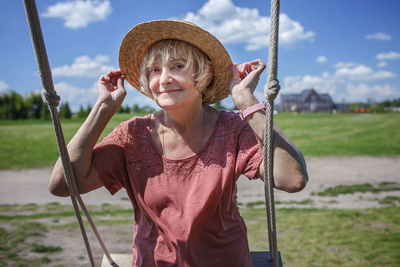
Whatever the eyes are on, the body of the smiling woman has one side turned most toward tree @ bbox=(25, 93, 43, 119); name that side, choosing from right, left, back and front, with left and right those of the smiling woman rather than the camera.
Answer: back

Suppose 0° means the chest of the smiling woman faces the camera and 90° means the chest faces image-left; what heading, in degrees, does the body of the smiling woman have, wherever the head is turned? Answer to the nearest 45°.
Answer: approximately 0°

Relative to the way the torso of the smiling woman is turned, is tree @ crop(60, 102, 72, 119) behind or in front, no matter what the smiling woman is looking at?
behind

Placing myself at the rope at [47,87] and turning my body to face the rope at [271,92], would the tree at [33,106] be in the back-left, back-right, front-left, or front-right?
back-left

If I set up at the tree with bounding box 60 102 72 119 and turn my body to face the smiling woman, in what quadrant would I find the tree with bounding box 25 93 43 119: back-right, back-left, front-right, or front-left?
back-right

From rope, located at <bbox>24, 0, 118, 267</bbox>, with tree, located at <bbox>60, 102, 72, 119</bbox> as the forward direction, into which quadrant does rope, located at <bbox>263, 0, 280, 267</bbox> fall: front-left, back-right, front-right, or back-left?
back-right
